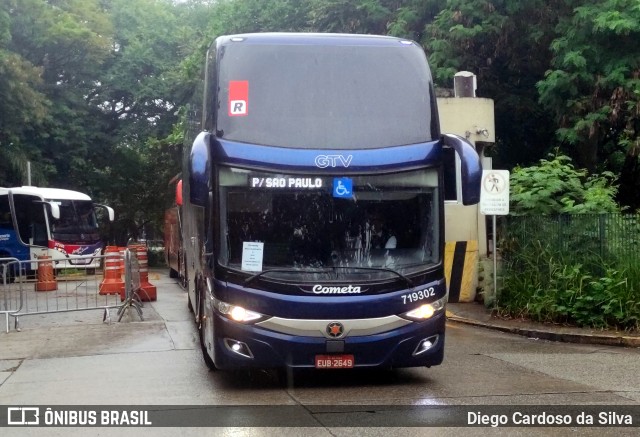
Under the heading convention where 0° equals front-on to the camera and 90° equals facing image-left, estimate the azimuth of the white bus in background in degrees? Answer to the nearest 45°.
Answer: approximately 315°

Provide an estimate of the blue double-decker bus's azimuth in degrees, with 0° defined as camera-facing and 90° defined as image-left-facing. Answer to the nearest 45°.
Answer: approximately 0°

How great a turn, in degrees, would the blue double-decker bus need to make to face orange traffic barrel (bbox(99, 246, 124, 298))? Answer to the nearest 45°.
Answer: approximately 135° to its right

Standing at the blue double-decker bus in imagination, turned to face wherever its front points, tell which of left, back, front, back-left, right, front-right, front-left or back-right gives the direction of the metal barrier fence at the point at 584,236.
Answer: back-left

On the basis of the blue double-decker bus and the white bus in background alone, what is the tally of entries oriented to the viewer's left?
0

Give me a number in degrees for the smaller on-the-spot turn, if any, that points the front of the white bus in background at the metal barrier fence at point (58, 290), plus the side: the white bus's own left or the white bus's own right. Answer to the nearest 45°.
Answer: approximately 45° to the white bus's own right

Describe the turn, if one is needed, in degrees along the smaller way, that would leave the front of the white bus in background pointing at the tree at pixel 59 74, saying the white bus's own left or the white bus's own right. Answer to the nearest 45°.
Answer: approximately 135° to the white bus's own left

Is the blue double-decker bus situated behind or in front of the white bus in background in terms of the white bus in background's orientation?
in front

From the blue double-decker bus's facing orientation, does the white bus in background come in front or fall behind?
behind
